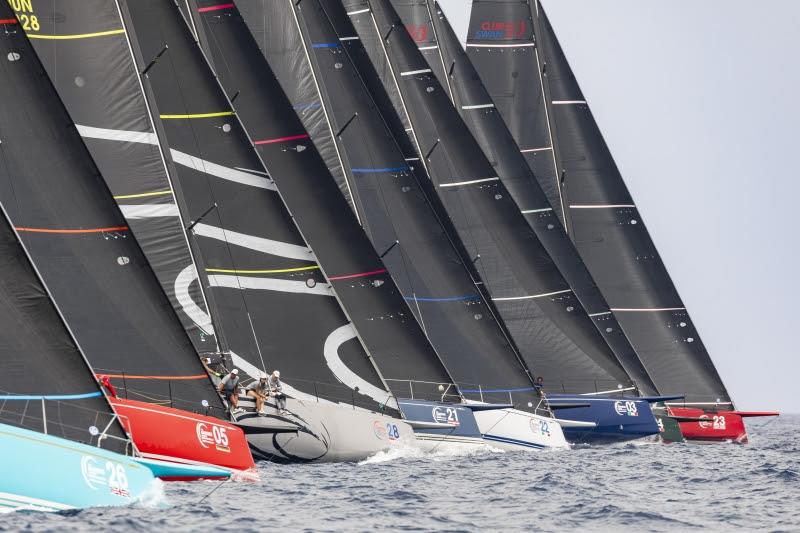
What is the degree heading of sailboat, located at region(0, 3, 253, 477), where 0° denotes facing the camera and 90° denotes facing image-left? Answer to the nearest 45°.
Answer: approximately 315°

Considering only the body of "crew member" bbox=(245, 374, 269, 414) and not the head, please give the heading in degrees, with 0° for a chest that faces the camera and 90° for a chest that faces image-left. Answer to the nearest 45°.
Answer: approximately 315°

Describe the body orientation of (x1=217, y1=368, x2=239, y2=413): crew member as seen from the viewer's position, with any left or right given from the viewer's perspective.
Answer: facing the viewer and to the right of the viewer
